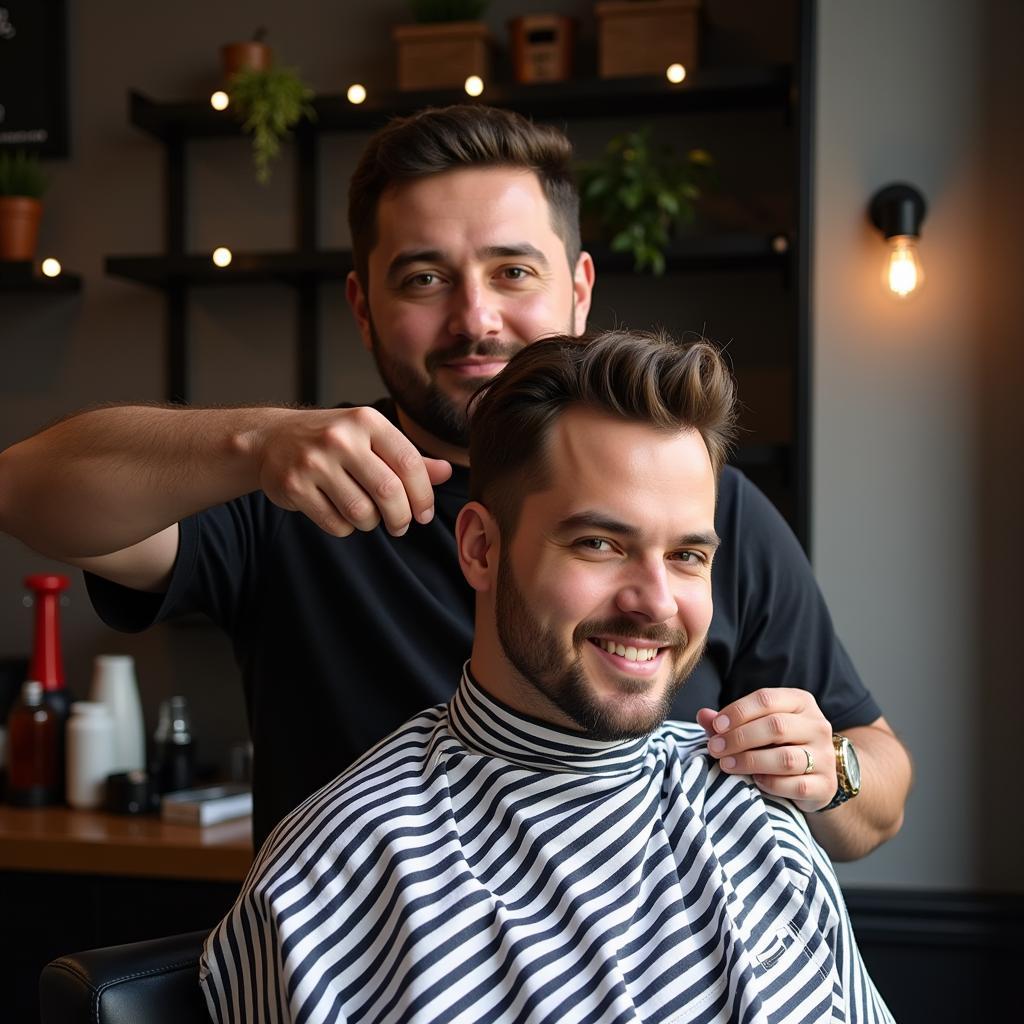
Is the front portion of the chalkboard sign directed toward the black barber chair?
yes

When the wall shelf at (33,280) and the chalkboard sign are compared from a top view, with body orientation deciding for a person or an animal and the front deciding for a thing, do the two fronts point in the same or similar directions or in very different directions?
same or similar directions

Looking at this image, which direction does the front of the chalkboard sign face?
toward the camera

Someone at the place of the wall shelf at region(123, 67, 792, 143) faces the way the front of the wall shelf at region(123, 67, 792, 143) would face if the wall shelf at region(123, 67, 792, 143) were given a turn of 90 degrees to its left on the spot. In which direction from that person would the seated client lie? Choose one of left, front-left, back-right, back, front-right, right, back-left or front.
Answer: right

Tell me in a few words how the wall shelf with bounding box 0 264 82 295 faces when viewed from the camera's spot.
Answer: facing the viewer

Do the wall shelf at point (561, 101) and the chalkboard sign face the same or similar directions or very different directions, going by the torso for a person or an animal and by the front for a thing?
same or similar directions
